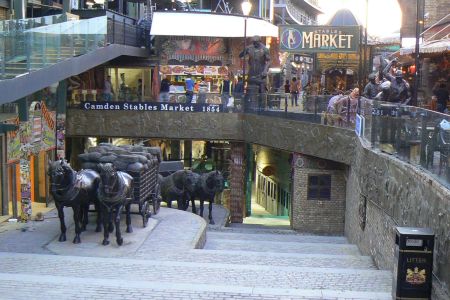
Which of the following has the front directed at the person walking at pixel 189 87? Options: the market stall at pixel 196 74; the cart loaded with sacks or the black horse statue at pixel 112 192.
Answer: the market stall

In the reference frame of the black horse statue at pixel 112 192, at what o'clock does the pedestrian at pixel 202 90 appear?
The pedestrian is roughly at 5 o'clock from the black horse statue.

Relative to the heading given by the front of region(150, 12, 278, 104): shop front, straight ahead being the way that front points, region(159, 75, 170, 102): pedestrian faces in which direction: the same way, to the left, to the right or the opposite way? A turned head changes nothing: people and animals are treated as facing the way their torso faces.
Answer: the opposite way

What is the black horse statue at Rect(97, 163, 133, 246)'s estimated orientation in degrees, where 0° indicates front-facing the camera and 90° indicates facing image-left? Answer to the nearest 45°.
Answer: approximately 45°

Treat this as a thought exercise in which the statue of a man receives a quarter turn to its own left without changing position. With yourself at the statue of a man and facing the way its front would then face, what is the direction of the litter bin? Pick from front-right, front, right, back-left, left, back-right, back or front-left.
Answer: right

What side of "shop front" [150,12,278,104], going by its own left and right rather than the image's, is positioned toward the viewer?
front

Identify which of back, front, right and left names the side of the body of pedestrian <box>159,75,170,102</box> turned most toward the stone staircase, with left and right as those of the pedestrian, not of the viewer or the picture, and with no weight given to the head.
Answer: back

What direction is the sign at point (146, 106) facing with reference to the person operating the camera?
facing the viewer

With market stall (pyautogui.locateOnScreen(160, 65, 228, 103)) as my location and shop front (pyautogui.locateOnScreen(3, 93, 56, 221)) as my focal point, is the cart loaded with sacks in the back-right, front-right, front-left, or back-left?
front-left

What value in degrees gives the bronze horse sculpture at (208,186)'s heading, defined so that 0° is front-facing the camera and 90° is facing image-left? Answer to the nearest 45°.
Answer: approximately 315°

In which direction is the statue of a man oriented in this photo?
toward the camera

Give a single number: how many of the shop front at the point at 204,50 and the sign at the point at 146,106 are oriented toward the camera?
2

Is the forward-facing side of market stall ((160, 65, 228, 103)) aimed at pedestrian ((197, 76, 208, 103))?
yes

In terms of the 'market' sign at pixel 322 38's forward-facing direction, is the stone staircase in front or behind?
in front

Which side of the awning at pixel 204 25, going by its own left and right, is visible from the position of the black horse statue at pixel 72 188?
front

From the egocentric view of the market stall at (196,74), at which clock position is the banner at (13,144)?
The banner is roughly at 1 o'clock from the market stall.

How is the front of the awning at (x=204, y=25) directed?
toward the camera
